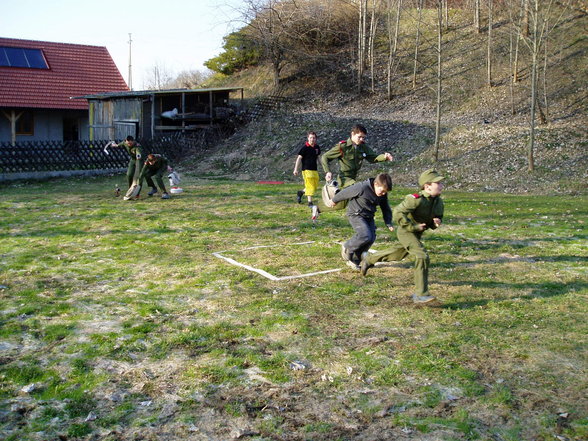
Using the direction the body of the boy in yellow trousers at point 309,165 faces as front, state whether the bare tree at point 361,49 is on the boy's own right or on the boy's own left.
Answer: on the boy's own left

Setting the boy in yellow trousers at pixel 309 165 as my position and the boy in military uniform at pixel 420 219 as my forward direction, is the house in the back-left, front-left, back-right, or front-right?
back-right

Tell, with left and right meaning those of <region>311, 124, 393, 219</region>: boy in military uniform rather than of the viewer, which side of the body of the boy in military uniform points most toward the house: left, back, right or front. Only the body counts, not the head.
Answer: back

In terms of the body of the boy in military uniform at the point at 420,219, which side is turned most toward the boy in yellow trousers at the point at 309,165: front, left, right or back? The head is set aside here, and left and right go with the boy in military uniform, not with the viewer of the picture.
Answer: left

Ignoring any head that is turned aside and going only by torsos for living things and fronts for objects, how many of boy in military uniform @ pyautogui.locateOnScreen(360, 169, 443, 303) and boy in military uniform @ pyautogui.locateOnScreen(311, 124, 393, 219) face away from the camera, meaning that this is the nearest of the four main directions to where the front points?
0

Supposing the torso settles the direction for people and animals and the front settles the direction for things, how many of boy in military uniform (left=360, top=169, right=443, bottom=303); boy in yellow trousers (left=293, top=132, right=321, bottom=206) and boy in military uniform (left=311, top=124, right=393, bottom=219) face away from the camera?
0

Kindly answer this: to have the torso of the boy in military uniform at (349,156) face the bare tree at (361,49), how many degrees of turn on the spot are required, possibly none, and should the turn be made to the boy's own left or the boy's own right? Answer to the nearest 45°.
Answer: approximately 135° to the boy's own left

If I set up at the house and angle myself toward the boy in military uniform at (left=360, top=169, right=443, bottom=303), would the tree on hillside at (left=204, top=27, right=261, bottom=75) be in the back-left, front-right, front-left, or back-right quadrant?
back-left

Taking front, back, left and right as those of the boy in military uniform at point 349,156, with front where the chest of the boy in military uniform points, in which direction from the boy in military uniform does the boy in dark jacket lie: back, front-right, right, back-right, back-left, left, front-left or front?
front-right

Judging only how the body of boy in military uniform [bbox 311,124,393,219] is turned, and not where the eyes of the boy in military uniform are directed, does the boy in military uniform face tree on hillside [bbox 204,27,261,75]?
no

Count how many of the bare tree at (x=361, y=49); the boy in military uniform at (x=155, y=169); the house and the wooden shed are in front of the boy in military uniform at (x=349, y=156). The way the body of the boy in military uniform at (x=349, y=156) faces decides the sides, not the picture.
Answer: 0

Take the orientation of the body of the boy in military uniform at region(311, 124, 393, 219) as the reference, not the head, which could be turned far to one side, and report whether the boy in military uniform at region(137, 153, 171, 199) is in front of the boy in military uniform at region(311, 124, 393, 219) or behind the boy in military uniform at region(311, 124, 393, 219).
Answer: behind

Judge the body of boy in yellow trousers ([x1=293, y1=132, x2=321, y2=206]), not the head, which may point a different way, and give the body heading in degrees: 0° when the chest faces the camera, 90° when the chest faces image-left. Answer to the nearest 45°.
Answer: approximately 315°
